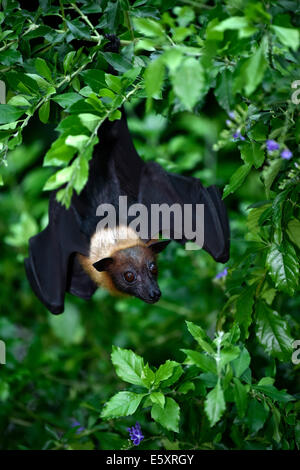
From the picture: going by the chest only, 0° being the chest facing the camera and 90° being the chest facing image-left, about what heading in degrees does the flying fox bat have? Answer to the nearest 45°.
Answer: approximately 315°

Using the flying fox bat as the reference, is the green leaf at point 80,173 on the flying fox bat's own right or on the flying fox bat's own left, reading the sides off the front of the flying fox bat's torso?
on the flying fox bat's own right

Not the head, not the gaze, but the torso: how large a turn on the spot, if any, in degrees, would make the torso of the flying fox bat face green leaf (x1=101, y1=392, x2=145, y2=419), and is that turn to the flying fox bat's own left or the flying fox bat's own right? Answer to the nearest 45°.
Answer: approximately 45° to the flying fox bat's own right
